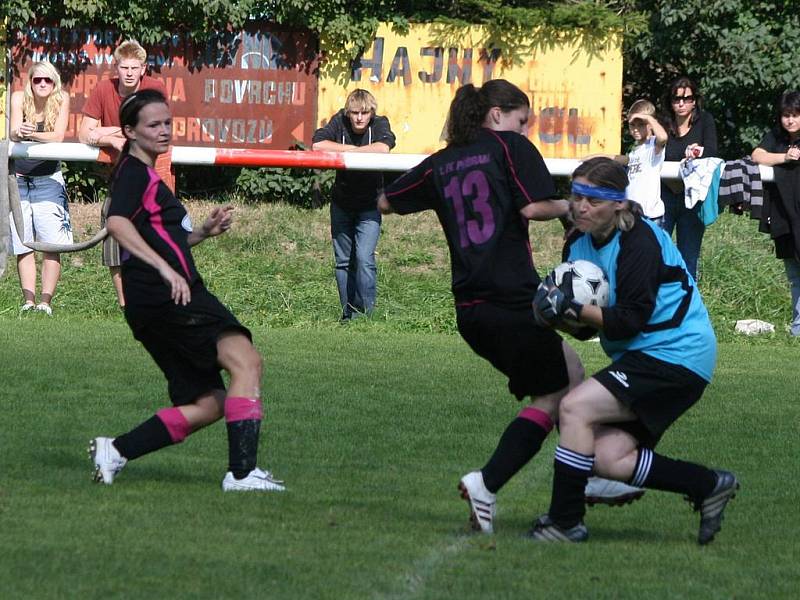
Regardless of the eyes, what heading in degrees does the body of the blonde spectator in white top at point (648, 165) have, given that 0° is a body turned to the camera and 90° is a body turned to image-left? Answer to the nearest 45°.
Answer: approximately 45°

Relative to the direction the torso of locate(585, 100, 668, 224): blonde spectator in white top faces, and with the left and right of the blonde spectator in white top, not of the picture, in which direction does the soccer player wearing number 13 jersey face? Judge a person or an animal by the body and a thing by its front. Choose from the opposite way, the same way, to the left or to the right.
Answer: the opposite way

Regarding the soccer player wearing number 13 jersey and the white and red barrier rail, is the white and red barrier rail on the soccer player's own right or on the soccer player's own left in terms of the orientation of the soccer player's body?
on the soccer player's own left

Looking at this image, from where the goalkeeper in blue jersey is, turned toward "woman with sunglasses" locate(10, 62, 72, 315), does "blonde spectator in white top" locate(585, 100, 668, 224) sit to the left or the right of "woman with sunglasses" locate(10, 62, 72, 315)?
right

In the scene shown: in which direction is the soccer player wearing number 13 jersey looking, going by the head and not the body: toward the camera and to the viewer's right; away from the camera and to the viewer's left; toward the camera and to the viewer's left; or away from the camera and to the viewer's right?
away from the camera and to the viewer's right

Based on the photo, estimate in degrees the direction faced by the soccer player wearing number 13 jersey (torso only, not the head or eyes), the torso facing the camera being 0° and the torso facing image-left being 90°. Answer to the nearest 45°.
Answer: approximately 225°
